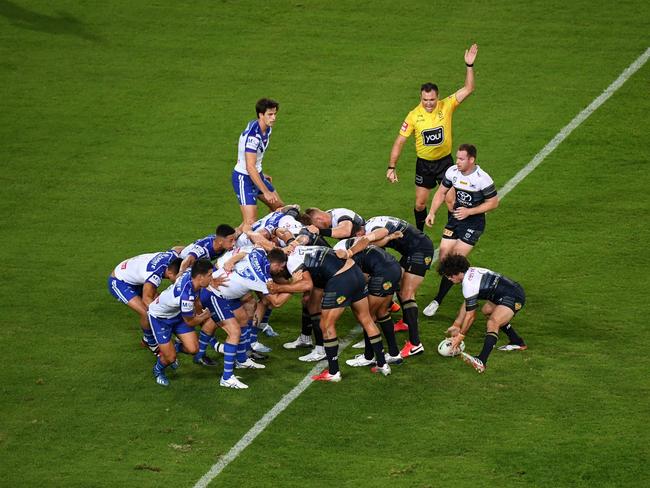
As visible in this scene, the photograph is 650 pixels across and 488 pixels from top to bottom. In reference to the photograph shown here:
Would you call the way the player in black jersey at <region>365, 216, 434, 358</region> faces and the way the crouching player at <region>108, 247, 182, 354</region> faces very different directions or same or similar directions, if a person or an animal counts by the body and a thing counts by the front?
very different directions

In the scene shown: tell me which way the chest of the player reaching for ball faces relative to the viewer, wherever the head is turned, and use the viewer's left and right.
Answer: facing to the left of the viewer

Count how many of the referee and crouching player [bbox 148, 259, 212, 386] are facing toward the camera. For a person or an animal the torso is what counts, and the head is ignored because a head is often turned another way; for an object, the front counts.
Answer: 1

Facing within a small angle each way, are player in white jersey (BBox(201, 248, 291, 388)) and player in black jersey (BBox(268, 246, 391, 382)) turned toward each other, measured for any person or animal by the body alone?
yes

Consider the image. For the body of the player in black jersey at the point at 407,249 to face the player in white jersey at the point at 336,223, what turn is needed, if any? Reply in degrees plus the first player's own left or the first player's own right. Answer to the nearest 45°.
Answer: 0° — they already face them

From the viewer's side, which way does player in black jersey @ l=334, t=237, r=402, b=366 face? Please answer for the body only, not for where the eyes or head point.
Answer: to the viewer's left

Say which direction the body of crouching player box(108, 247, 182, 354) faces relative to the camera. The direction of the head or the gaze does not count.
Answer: to the viewer's right

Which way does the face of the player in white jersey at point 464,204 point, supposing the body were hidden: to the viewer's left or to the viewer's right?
to the viewer's left

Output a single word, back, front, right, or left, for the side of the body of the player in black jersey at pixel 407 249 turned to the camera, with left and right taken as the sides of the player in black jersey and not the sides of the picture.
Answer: left

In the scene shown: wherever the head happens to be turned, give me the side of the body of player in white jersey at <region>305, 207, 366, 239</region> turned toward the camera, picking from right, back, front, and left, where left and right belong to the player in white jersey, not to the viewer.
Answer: left

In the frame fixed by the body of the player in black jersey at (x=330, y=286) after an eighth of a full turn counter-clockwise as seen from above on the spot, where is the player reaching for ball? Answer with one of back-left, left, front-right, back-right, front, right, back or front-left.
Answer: back-left

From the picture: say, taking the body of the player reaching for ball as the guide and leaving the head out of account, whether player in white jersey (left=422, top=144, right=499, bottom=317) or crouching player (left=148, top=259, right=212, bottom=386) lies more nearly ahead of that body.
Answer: the crouching player

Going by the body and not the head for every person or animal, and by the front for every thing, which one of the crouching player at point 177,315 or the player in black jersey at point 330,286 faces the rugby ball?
the crouching player
